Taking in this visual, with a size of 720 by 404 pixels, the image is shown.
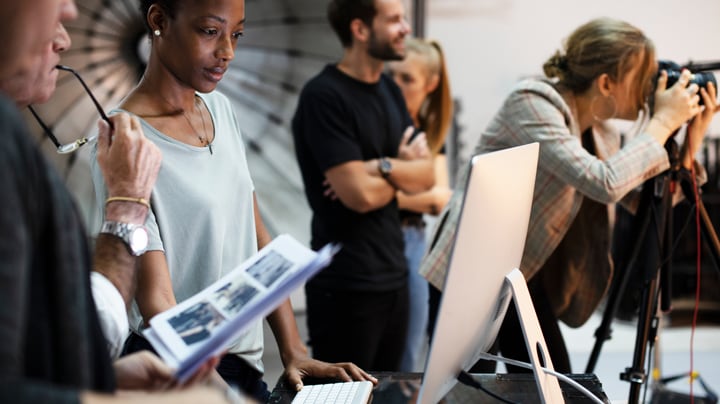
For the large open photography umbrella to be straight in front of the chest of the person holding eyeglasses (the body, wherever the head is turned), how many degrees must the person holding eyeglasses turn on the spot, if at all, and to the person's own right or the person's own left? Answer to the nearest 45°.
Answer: approximately 90° to the person's own left

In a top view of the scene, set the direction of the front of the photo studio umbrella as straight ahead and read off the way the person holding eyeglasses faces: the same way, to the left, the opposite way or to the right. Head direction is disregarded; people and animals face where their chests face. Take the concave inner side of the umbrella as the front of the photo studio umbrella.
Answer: to the left

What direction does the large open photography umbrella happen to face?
toward the camera

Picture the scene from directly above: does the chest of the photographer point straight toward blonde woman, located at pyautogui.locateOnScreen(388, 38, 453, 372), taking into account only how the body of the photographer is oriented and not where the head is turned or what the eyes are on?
no

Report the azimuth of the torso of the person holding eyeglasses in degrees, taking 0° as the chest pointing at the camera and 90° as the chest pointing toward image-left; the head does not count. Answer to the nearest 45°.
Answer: approximately 270°

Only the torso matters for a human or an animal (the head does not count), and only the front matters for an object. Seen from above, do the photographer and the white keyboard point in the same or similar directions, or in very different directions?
very different directions

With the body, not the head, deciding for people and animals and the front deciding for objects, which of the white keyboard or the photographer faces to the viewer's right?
the photographer

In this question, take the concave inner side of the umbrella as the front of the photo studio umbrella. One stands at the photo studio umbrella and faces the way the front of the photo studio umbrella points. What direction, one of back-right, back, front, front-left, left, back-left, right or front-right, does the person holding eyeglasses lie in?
front

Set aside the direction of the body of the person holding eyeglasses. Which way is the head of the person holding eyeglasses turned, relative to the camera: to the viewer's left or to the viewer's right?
to the viewer's right

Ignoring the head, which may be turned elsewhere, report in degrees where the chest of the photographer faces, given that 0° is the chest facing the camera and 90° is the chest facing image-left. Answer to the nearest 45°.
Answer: approximately 270°

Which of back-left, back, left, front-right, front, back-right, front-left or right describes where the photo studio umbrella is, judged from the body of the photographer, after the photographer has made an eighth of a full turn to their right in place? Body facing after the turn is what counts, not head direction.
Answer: back

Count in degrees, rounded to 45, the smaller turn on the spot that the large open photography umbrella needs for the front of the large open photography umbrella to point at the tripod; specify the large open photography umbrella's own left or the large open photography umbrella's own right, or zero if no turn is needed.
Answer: approximately 45° to the large open photography umbrella's own left

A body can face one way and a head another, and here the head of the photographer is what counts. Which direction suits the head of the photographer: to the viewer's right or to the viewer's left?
to the viewer's right

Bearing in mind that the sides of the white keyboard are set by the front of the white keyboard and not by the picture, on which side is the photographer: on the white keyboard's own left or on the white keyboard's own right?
on the white keyboard's own right

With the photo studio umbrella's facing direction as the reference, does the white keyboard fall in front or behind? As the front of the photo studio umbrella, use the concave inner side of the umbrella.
in front

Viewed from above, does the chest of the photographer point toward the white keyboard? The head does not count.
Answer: no
